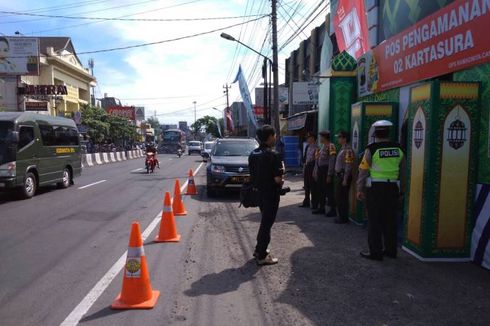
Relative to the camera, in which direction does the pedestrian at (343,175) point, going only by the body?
to the viewer's left

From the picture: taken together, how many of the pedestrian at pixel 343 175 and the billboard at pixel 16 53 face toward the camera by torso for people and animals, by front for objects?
1

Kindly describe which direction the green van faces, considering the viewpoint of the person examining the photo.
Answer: facing the viewer and to the left of the viewer

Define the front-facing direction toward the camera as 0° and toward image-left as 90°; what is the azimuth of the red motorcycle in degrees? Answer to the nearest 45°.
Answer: approximately 0°

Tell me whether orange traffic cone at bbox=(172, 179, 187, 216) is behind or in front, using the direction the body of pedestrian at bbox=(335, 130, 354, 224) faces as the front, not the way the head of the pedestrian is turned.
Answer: in front

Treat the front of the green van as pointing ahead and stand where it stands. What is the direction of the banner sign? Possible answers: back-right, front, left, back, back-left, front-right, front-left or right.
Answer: left

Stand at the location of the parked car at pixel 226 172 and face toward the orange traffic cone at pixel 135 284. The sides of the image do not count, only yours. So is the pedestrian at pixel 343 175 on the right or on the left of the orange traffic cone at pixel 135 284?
left

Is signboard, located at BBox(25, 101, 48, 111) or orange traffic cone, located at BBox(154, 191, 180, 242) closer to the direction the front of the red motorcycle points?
the orange traffic cone

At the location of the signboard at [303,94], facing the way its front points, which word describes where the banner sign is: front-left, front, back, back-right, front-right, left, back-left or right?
front

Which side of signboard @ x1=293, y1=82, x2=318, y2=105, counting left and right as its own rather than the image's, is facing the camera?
front

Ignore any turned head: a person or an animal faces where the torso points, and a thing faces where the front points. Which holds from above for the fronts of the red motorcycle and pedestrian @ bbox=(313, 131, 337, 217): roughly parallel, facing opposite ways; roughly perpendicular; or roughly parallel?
roughly perpendicular

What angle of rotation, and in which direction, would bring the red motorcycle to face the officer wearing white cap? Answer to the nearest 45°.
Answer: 0° — it already faces them
